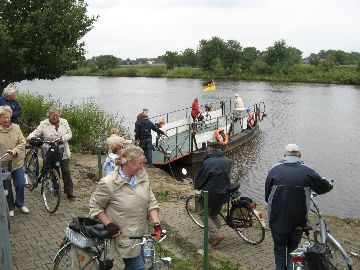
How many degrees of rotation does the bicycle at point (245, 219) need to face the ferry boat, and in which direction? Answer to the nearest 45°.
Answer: approximately 45° to its right

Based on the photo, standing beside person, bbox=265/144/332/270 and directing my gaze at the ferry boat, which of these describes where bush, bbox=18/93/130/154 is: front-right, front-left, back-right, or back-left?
front-left

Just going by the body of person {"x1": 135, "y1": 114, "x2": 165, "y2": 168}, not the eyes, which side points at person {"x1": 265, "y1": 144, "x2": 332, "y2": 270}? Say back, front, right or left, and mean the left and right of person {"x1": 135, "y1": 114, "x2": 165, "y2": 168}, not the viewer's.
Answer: back

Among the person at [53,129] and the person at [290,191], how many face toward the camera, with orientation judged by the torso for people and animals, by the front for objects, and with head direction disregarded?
1

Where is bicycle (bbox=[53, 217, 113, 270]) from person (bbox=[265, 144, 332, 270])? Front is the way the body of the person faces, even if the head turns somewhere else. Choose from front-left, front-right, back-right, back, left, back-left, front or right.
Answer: back-left

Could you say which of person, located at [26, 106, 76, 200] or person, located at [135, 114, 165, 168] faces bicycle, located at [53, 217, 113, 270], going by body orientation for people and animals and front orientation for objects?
person, located at [26, 106, 76, 200]

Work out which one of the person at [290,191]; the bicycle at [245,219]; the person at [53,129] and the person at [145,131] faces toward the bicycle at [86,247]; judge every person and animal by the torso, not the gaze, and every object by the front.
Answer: the person at [53,129]

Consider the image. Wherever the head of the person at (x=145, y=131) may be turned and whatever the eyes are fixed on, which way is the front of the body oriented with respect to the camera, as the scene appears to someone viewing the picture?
away from the camera

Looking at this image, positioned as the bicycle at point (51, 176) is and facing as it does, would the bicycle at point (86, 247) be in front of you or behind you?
in front

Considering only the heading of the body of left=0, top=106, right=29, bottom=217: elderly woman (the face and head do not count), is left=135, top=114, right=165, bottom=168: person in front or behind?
behind

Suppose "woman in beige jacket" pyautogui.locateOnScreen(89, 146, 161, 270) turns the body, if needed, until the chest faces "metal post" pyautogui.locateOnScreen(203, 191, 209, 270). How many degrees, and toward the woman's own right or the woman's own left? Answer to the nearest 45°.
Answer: approximately 90° to the woman's own left

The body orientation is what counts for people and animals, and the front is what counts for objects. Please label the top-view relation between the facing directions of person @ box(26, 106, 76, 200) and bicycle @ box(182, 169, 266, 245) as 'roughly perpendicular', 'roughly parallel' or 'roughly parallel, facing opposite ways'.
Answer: roughly parallel, facing opposite ways

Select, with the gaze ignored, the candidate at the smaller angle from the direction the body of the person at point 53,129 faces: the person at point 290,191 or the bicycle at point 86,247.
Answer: the bicycle

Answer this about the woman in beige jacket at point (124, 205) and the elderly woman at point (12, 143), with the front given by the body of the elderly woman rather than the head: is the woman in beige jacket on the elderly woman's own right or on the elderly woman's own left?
on the elderly woman's own left

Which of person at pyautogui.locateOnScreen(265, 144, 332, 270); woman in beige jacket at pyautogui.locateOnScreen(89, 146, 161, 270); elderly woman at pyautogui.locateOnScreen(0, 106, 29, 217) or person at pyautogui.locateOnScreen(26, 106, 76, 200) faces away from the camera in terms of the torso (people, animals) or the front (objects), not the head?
person at pyautogui.locateOnScreen(265, 144, 332, 270)
